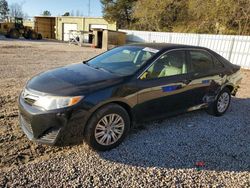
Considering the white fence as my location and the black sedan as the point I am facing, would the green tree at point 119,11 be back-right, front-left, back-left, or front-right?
back-right

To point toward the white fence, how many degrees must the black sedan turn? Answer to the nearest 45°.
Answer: approximately 180°

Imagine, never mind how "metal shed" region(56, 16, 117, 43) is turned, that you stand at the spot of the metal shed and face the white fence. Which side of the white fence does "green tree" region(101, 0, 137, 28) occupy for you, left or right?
left

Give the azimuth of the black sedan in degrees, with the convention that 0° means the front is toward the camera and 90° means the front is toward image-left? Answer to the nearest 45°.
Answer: approximately 45°

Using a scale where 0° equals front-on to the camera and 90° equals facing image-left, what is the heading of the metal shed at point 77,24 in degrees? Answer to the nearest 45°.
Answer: approximately 0°

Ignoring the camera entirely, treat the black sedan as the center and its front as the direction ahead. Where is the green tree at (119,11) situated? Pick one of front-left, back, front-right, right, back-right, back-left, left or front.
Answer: back-right
